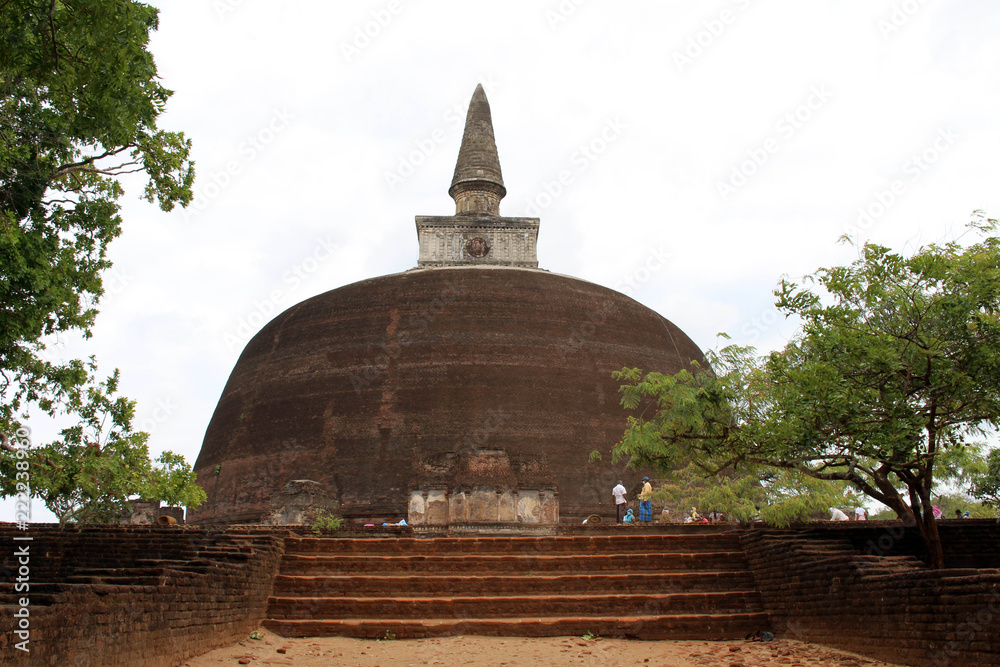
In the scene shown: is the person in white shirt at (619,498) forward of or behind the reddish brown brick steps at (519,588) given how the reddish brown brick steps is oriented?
behind

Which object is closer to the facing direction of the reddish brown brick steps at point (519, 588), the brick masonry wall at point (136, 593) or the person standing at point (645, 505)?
the brick masonry wall

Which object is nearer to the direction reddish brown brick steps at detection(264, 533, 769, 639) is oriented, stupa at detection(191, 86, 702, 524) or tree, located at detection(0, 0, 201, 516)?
the tree

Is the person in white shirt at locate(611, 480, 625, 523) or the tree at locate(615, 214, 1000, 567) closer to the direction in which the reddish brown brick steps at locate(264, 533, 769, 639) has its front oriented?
the tree

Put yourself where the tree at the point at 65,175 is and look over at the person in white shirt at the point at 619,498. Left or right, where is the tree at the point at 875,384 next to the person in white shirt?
right

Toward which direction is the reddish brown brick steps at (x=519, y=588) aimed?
toward the camera

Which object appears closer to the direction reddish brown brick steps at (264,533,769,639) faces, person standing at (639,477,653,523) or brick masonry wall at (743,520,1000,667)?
the brick masonry wall

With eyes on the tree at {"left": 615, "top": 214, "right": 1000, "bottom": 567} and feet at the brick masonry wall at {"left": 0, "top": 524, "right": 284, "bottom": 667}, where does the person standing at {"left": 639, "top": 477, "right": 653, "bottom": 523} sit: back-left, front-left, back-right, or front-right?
front-left

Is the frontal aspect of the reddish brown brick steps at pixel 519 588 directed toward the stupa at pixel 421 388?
no

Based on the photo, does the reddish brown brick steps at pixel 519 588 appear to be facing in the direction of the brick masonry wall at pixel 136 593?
no

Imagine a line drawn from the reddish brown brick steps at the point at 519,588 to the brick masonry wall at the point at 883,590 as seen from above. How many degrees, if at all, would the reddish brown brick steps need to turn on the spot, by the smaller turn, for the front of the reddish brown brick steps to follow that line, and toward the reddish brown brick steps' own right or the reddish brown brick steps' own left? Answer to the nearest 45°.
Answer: approximately 90° to the reddish brown brick steps' own left

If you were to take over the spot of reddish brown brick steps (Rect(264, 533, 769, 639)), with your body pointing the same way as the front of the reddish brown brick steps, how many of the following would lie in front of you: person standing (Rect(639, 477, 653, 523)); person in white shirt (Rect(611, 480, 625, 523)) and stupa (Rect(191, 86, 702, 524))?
0

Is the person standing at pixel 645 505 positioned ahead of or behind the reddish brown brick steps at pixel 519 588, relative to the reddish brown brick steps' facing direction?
behind
